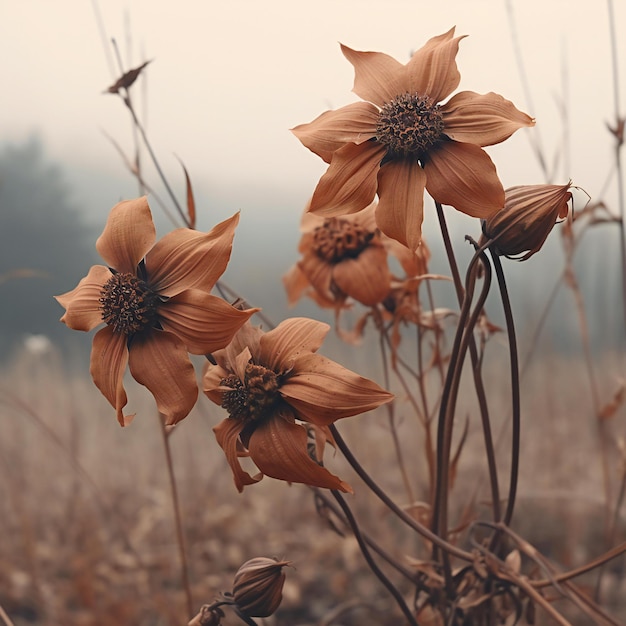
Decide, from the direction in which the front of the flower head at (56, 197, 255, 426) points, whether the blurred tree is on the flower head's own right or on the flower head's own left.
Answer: on the flower head's own right

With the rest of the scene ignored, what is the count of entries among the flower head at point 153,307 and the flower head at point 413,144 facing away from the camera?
0

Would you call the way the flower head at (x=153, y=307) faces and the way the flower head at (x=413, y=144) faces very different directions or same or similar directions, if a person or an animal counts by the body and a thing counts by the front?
same or similar directions

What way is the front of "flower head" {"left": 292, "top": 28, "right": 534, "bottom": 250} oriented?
toward the camera

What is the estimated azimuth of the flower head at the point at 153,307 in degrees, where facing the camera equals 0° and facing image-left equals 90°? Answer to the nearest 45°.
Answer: approximately 45°
